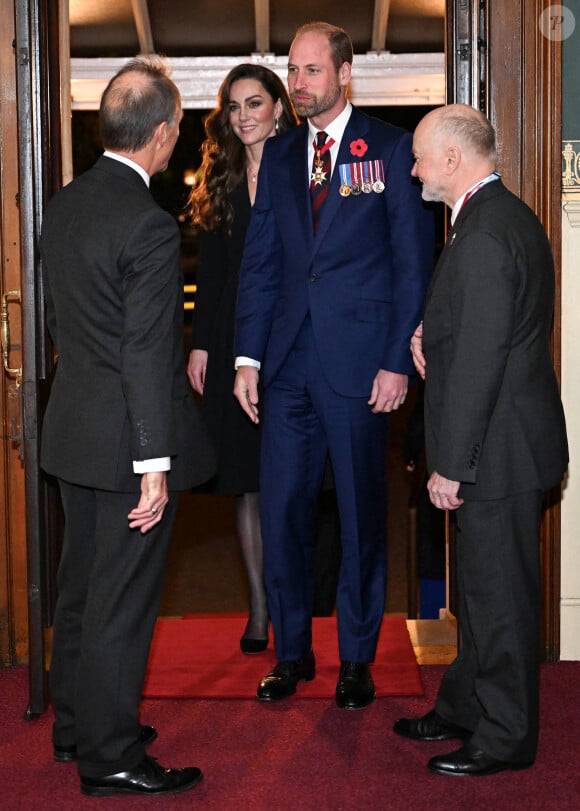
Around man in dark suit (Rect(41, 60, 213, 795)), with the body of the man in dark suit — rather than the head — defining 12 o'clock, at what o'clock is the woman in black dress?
The woman in black dress is roughly at 11 o'clock from the man in dark suit.

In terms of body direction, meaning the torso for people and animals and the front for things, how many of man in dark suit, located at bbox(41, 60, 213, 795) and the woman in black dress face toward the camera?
1

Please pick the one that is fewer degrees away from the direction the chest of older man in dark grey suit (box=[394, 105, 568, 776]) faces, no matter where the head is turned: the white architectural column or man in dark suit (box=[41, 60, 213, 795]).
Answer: the man in dark suit

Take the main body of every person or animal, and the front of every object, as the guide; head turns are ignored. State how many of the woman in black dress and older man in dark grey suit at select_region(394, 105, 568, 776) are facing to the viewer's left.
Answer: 1

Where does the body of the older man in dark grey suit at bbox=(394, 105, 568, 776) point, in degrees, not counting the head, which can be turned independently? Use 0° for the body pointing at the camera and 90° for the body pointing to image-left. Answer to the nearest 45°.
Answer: approximately 90°

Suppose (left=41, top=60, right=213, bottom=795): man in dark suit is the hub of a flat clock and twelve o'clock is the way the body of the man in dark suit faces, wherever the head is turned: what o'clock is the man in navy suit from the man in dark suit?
The man in navy suit is roughly at 12 o'clock from the man in dark suit.

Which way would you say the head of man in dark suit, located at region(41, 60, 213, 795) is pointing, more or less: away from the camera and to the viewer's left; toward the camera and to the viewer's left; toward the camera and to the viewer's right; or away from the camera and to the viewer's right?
away from the camera and to the viewer's right

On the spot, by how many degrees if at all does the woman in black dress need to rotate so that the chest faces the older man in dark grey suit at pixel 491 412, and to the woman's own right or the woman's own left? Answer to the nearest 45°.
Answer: approximately 45° to the woman's own left

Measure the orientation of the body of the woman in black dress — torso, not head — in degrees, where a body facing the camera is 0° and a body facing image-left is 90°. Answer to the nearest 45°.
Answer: approximately 0°

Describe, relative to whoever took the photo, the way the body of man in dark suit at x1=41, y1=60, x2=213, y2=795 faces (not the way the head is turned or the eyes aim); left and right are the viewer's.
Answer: facing away from the viewer and to the right of the viewer
